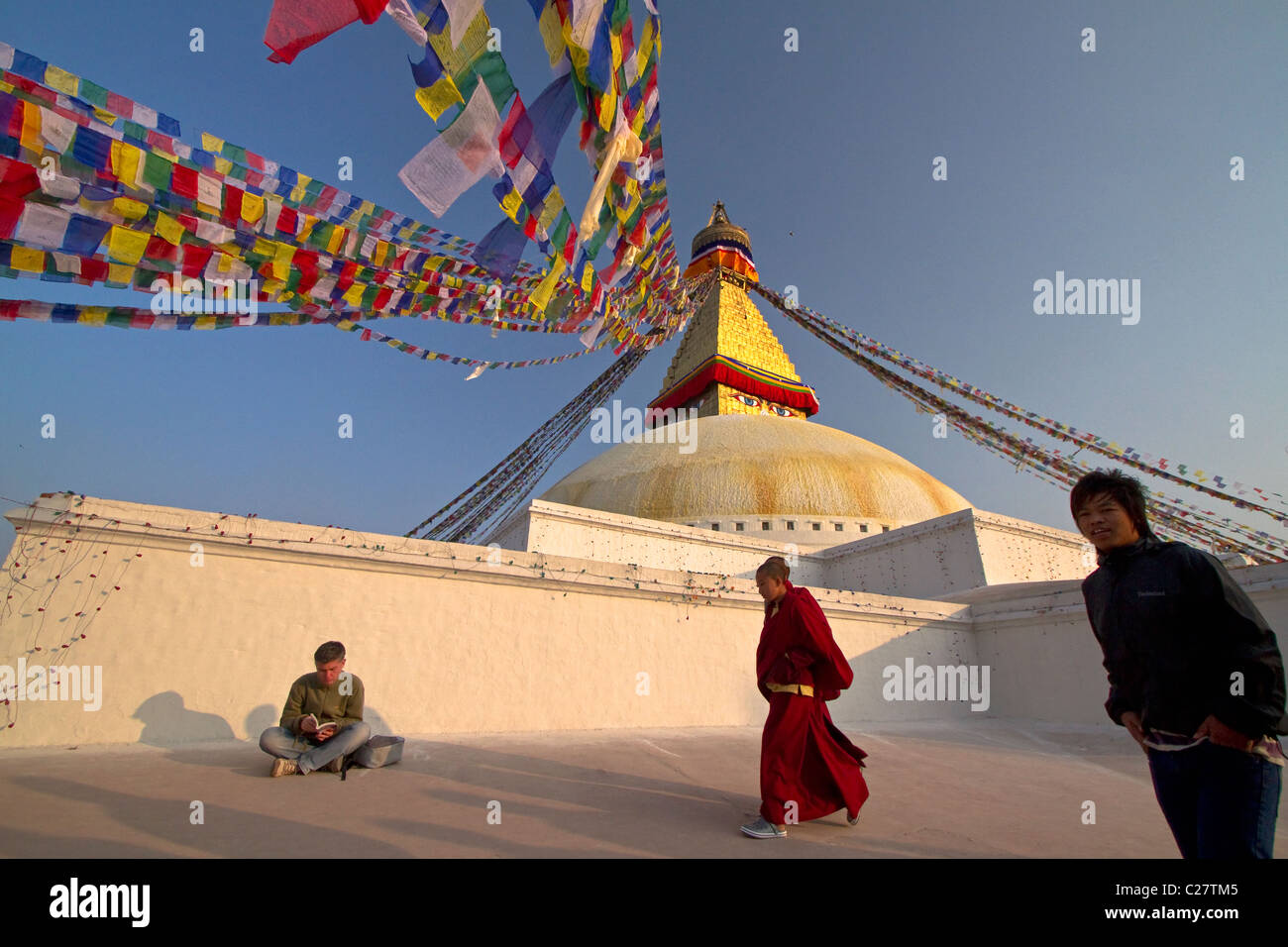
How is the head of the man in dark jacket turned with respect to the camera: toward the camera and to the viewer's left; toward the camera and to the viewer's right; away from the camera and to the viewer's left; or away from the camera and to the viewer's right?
toward the camera and to the viewer's left

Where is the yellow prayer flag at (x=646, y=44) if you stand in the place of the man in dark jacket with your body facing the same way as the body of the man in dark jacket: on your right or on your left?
on your right

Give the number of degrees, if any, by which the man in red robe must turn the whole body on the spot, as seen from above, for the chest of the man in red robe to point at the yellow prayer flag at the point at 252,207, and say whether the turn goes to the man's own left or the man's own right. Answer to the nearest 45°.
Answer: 0° — they already face it

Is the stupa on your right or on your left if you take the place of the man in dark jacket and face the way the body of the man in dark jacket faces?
on your right

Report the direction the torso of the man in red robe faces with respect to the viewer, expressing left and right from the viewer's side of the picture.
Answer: facing to the left of the viewer

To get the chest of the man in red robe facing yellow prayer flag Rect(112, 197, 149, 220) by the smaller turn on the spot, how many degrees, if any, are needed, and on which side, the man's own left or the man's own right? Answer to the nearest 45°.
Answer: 0° — they already face it

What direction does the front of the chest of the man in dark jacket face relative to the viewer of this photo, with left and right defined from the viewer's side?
facing the viewer and to the left of the viewer

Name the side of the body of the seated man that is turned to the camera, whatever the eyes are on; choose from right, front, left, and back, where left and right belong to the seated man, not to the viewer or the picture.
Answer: front
